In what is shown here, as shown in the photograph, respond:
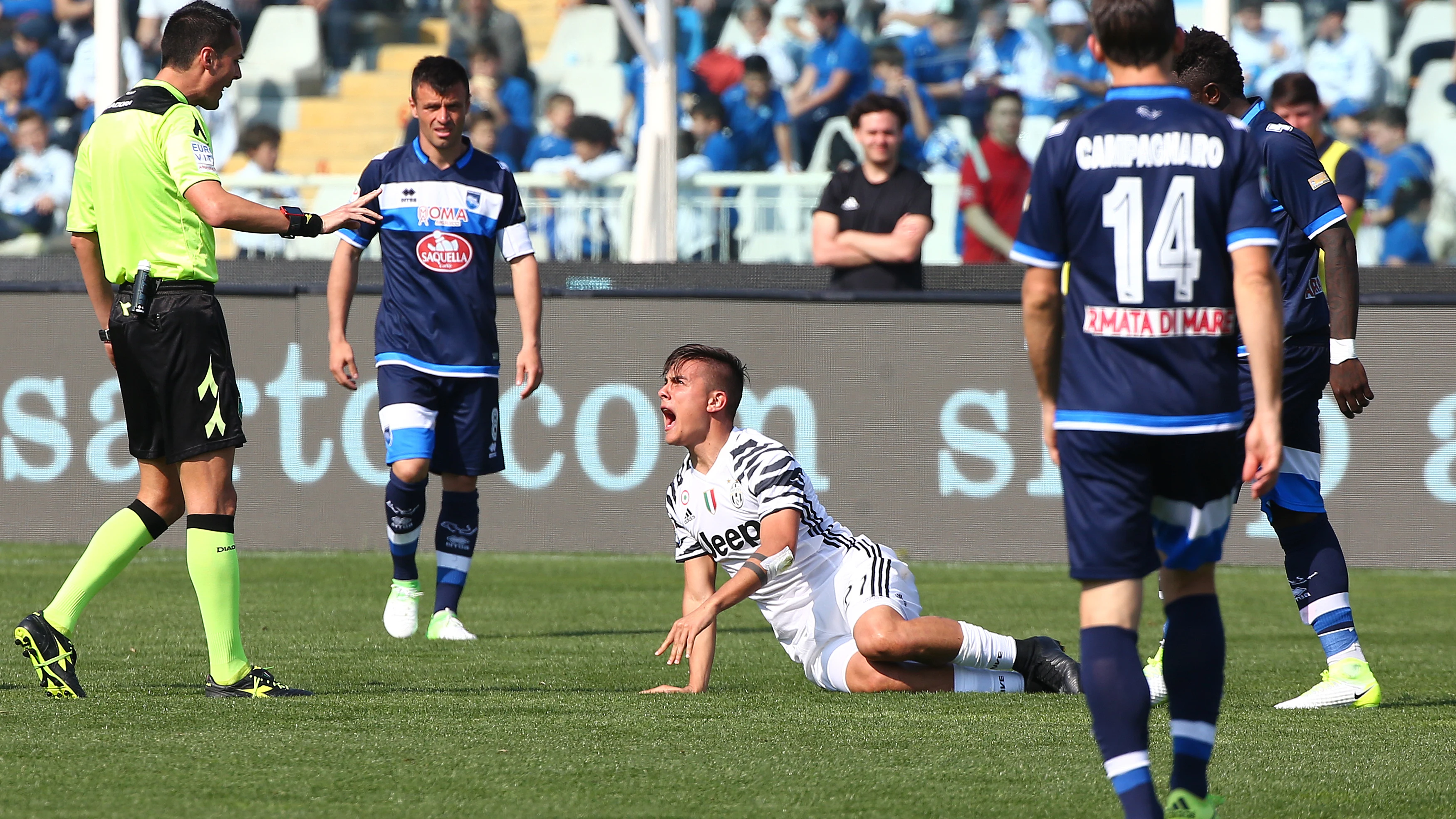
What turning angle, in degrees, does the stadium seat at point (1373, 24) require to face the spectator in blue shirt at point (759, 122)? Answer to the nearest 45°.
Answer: approximately 45° to its right

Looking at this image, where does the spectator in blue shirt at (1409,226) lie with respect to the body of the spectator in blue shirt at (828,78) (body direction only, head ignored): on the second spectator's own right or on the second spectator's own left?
on the second spectator's own left

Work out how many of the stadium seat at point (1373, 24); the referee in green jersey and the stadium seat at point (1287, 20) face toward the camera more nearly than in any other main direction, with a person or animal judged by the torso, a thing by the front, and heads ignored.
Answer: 2

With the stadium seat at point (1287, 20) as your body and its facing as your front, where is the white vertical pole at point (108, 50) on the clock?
The white vertical pole is roughly at 2 o'clock from the stadium seat.

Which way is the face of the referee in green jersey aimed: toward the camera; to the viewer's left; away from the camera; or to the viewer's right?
to the viewer's right

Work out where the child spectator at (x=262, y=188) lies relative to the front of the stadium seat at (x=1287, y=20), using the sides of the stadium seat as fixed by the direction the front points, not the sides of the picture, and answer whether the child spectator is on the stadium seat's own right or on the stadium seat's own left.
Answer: on the stadium seat's own right

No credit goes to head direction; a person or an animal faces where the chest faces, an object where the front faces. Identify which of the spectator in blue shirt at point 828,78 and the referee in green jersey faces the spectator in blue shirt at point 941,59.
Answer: the referee in green jersey

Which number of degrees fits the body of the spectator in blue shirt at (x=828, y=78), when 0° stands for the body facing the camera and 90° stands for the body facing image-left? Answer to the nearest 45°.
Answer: approximately 45°

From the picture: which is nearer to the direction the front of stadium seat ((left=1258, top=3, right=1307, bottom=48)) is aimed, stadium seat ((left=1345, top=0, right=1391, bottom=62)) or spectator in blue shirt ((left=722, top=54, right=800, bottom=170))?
the spectator in blue shirt

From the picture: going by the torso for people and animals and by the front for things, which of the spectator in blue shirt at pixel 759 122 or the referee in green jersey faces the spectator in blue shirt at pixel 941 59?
the referee in green jersey

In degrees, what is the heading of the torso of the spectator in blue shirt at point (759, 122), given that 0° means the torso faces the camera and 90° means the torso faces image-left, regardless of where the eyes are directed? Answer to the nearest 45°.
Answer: approximately 0°

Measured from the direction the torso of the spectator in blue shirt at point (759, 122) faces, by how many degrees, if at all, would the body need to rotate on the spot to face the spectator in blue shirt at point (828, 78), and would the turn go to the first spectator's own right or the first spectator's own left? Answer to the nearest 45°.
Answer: approximately 135° to the first spectator's own left

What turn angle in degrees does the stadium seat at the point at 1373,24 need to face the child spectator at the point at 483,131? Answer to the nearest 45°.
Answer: approximately 45° to its right

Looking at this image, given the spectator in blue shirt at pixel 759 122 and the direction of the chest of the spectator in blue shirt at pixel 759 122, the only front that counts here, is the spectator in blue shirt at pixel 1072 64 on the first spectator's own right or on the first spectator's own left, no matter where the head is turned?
on the first spectator's own left
